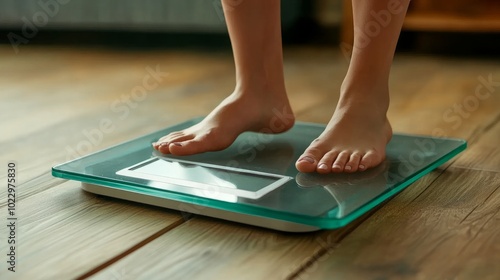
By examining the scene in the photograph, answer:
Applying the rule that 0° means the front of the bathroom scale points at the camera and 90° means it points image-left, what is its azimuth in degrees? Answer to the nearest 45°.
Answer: approximately 45°

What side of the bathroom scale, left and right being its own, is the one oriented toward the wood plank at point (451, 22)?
back
